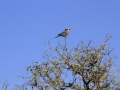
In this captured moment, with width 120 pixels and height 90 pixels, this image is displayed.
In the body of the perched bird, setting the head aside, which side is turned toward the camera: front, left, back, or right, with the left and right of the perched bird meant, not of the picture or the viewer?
right
